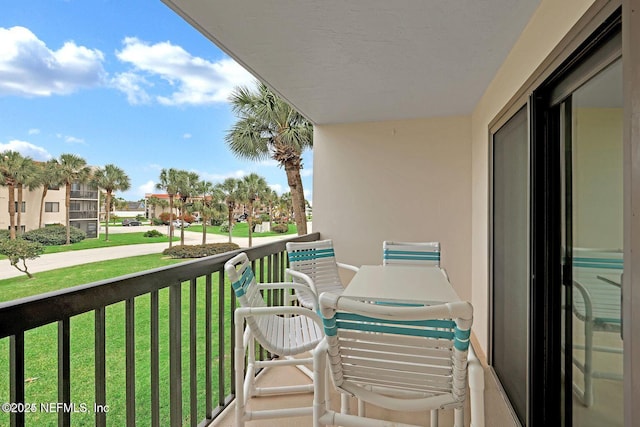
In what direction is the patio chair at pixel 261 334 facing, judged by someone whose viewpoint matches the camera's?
facing to the right of the viewer

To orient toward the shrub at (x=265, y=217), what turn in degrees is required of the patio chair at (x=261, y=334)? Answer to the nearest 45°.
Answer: approximately 90° to its left

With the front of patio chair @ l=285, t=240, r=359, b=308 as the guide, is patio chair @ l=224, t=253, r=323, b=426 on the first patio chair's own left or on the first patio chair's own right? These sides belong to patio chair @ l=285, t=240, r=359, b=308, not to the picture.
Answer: on the first patio chair's own right

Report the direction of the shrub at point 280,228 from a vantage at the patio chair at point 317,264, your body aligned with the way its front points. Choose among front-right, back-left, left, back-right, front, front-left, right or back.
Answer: back-left

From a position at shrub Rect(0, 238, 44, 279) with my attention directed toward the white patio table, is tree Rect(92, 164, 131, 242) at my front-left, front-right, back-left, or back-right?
back-left

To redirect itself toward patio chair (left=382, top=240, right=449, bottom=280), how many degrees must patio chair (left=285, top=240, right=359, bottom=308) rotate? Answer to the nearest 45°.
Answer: approximately 45° to its left

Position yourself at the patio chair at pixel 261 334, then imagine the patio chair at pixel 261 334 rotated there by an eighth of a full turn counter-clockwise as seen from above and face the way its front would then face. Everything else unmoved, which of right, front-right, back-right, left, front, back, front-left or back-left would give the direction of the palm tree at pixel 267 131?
front-left

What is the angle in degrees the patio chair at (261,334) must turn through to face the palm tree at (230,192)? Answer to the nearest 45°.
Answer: approximately 90° to its left

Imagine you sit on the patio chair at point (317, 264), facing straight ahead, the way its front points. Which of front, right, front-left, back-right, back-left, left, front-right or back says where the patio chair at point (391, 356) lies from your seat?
front-right

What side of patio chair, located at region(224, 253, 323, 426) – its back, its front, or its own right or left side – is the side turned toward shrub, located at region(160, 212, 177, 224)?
left

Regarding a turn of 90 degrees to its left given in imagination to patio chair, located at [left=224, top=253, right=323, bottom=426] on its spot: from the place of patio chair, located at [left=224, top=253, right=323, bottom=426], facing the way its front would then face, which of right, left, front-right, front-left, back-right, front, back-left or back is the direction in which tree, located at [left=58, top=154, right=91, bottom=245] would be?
front-left

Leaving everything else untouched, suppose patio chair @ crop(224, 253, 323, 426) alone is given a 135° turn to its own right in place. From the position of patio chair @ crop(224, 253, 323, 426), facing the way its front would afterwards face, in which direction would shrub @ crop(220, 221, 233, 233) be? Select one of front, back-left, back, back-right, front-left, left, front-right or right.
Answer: back-right
